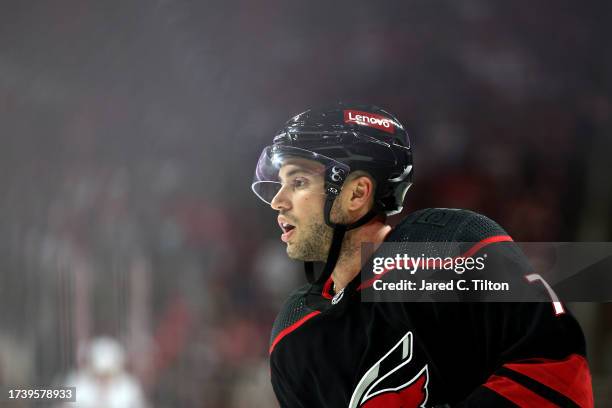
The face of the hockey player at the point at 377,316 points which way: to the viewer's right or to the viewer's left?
to the viewer's left

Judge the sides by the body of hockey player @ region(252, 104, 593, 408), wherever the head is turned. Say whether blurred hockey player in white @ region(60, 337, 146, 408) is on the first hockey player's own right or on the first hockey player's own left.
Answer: on the first hockey player's own right

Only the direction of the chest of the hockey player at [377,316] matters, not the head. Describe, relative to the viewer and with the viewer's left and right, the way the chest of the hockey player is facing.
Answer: facing the viewer and to the left of the viewer
